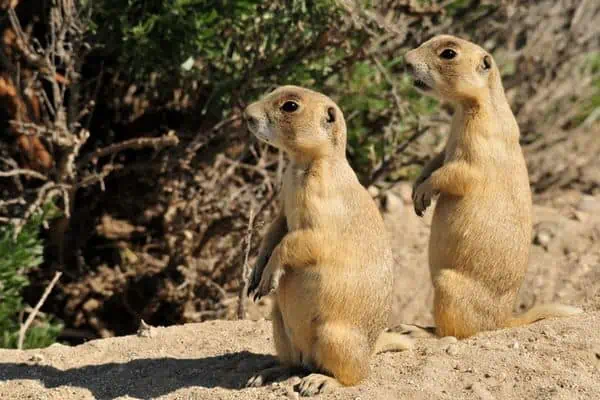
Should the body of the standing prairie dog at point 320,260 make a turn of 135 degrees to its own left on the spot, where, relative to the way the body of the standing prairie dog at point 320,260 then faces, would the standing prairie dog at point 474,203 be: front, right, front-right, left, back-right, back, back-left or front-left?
front-left

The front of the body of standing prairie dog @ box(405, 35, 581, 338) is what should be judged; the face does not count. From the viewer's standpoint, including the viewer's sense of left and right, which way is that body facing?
facing to the left of the viewer

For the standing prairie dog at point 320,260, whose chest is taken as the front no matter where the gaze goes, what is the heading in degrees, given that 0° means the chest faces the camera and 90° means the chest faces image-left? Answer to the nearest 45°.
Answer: approximately 45°

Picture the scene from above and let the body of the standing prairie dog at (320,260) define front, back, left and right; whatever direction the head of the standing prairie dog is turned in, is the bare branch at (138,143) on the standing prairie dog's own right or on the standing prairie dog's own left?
on the standing prairie dog's own right
